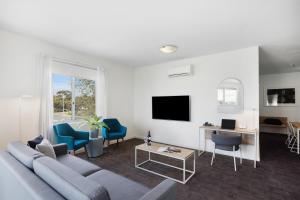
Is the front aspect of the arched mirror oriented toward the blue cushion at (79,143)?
no

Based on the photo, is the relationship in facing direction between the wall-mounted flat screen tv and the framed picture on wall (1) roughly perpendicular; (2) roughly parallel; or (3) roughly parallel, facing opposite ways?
roughly parallel

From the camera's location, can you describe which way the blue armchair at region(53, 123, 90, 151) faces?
facing the viewer and to the right of the viewer

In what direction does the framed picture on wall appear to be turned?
toward the camera

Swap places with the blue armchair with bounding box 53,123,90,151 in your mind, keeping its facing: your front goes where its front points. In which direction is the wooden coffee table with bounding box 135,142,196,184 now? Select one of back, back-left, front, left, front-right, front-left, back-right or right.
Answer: front

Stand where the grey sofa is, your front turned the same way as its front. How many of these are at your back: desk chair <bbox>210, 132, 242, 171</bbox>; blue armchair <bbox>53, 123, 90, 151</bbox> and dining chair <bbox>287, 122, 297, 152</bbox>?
0

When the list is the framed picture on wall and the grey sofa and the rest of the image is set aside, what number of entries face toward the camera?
1

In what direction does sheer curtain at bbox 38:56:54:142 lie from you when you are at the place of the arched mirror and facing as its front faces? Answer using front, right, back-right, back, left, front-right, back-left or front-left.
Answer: front-right

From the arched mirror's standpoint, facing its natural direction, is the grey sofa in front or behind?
in front

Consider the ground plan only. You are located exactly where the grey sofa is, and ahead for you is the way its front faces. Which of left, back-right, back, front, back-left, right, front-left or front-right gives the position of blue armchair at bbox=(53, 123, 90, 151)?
front-left

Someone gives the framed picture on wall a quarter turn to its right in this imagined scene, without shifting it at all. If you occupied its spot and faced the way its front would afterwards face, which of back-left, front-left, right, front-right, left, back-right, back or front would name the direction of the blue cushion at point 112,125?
front-left

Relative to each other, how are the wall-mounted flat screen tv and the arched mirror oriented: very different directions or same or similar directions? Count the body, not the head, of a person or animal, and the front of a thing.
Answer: same or similar directions

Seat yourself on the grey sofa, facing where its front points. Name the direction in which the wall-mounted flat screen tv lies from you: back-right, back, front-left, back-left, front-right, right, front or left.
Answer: front

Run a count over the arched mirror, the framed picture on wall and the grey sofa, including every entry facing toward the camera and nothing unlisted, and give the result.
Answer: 2

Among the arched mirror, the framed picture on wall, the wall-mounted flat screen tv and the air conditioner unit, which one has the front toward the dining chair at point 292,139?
the framed picture on wall

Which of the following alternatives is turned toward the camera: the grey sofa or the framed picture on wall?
the framed picture on wall

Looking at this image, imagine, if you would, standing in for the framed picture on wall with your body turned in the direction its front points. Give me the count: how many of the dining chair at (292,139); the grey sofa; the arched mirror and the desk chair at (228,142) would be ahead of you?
4

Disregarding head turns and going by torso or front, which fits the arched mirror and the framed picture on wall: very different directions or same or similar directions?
same or similar directions

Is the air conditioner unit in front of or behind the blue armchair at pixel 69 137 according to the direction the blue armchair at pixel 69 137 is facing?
in front

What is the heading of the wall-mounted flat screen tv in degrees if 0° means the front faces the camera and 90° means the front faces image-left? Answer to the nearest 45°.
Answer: approximately 45°

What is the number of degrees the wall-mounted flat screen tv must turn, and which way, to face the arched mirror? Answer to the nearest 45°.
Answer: approximately 90° to its left

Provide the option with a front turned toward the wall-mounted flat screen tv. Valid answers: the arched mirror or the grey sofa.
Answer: the grey sofa

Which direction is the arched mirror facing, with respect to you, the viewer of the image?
facing the viewer

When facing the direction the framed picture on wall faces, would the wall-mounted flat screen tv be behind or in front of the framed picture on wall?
in front

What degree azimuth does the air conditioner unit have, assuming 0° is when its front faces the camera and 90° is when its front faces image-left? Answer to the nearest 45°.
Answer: approximately 45°
